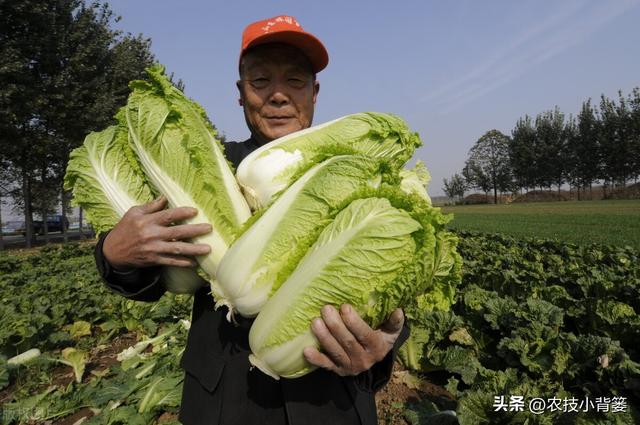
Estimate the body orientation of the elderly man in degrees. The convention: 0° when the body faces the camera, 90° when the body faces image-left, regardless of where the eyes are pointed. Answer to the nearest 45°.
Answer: approximately 0°

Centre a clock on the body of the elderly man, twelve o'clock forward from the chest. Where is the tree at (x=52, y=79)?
The tree is roughly at 5 o'clock from the elderly man.
